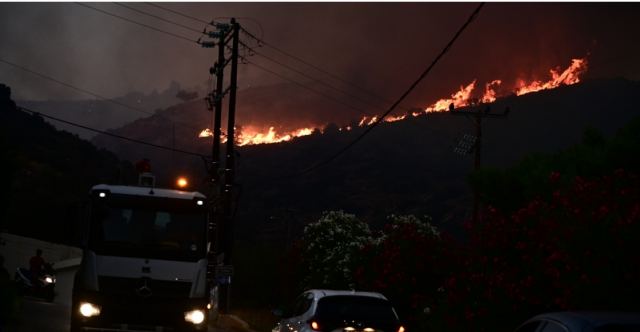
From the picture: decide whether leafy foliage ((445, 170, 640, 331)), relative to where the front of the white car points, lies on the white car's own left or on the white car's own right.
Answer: on the white car's own right

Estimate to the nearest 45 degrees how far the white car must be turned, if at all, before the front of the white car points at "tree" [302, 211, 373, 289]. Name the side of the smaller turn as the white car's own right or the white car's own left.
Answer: approximately 45° to the white car's own right

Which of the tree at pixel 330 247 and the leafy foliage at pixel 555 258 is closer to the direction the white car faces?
the tree

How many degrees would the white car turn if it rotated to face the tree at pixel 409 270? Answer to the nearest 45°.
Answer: approximately 45° to its right

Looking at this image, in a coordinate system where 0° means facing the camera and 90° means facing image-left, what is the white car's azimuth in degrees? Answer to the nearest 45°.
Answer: approximately 135°

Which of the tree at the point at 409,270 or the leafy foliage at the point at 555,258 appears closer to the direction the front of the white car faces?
the tree
